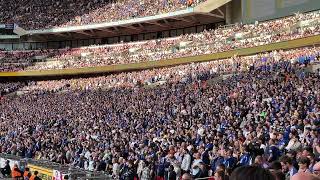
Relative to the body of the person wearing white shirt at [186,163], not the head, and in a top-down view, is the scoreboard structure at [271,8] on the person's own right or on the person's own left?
on the person's own right

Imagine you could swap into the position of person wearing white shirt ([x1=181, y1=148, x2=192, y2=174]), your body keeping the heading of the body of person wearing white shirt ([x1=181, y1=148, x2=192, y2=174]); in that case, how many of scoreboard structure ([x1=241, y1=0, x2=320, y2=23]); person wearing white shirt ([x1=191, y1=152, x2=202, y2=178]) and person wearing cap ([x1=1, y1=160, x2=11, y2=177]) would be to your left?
1

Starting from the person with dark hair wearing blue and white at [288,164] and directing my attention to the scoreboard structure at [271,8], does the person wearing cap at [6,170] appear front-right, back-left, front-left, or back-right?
front-left

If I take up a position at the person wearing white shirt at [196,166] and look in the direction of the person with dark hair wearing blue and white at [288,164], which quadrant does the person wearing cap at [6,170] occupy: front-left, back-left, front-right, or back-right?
back-right

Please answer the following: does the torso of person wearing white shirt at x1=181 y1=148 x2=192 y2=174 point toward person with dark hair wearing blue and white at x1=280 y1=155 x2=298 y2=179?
no

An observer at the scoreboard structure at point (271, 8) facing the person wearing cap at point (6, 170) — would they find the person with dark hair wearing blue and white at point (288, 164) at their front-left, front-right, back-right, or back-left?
front-left
